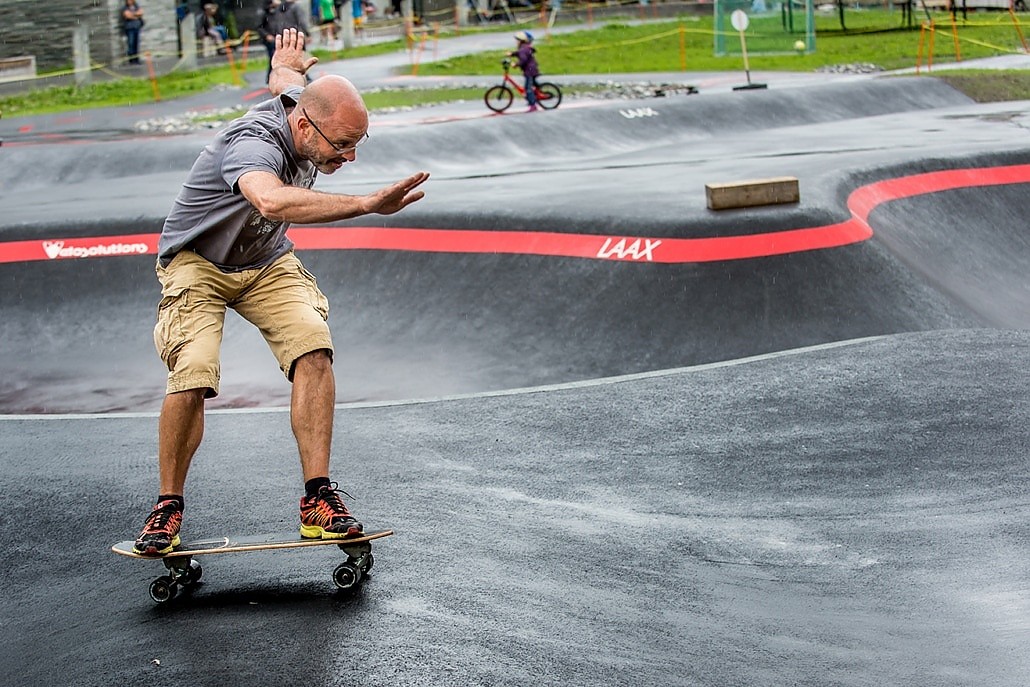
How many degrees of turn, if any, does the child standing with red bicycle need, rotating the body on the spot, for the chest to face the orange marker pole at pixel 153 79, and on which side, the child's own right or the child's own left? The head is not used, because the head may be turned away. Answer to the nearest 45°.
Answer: approximately 45° to the child's own right

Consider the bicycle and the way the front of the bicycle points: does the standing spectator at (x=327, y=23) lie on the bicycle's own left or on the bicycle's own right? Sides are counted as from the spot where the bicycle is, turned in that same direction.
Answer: on the bicycle's own right

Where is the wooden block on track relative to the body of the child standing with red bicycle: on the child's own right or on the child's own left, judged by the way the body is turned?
on the child's own left

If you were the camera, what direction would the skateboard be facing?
facing to the right of the viewer

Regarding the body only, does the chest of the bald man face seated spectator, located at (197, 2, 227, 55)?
no

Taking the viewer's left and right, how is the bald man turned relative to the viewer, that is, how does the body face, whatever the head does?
facing the viewer and to the right of the viewer

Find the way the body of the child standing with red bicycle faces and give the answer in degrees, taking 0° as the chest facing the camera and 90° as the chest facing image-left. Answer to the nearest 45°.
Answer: approximately 90°

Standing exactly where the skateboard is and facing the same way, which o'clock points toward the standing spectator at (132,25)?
The standing spectator is roughly at 9 o'clock from the skateboard.

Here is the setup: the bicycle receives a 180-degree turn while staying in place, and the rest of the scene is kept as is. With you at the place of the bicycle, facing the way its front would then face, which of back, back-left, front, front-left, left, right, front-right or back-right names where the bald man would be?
right

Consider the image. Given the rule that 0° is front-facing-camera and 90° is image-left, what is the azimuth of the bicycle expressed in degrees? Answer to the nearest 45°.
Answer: approximately 90°

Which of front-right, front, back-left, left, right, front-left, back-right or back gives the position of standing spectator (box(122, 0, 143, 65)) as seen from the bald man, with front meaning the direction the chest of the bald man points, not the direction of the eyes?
back-left
